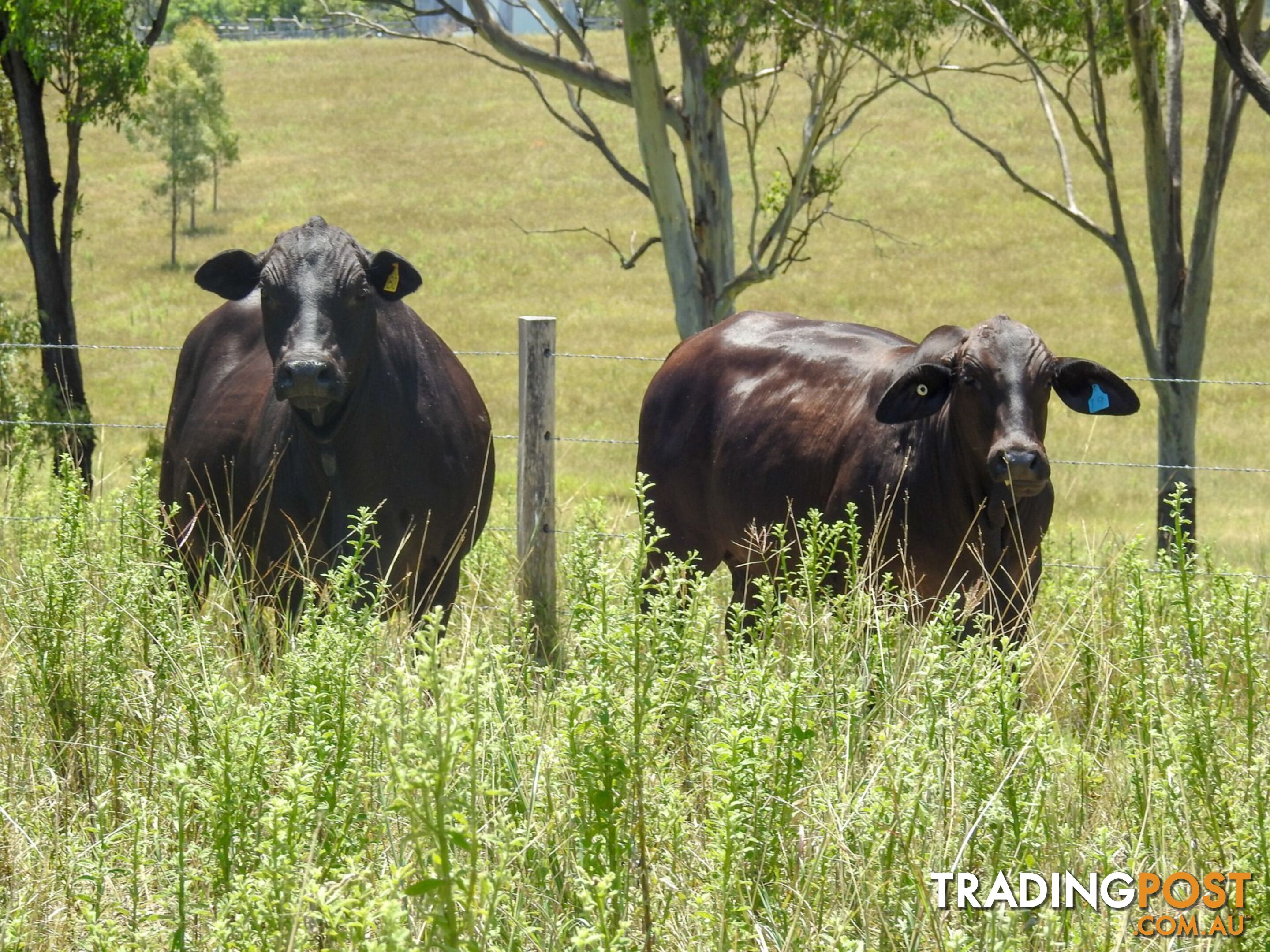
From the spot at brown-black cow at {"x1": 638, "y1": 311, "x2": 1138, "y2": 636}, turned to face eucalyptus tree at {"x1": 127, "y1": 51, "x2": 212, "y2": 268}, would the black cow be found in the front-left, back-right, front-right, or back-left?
front-left

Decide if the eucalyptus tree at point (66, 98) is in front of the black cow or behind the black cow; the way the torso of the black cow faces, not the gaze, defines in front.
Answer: behind

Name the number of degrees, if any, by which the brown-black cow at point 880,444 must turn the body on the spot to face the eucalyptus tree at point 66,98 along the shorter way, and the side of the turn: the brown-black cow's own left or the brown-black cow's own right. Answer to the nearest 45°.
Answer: approximately 180°

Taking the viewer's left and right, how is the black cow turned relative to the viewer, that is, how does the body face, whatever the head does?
facing the viewer

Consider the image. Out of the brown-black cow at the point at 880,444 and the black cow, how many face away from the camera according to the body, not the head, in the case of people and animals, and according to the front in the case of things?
0

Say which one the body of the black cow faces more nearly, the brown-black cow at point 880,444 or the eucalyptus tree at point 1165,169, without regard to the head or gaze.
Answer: the brown-black cow

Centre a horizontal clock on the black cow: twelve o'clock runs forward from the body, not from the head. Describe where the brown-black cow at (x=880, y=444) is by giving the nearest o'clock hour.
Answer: The brown-black cow is roughly at 10 o'clock from the black cow.

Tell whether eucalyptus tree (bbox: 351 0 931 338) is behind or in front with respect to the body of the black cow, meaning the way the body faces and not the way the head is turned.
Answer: behind

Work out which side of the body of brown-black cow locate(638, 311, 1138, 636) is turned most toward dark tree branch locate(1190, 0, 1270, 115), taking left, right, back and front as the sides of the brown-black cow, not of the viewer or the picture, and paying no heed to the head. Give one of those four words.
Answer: left
